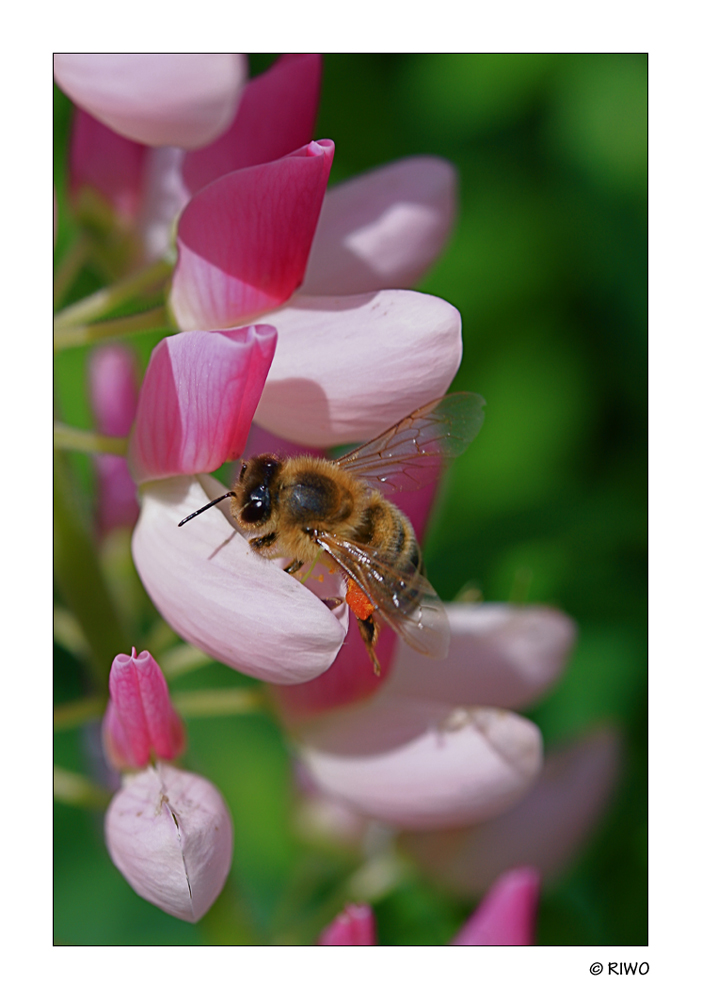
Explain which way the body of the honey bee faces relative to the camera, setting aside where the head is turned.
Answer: to the viewer's left
